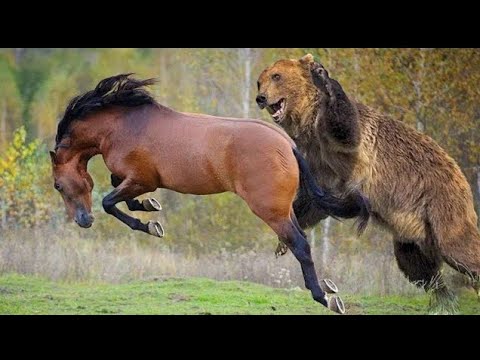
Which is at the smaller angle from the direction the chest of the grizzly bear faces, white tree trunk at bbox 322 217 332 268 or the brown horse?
the brown horse

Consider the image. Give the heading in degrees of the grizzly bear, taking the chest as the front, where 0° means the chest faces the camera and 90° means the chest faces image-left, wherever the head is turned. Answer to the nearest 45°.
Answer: approximately 90°

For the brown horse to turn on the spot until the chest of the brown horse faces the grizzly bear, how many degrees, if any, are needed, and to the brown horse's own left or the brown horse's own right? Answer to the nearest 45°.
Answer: approximately 180°

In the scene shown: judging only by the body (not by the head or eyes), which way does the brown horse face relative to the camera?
to the viewer's left

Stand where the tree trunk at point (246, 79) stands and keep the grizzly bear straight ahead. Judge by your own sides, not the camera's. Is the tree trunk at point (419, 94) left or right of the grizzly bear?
left

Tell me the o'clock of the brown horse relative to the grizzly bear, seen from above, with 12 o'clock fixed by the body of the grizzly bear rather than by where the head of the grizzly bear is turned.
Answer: The brown horse is roughly at 11 o'clock from the grizzly bear.

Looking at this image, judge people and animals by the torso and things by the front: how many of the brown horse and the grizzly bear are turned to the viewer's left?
2

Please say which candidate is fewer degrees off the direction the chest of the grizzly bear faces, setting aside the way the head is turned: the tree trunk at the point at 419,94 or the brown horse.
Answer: the brown horse

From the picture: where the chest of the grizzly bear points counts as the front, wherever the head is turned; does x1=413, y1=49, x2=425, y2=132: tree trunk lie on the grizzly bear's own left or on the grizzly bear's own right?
on the grizzly bear's own right

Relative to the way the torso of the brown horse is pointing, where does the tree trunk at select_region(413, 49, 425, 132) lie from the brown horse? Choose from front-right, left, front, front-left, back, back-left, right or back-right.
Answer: back-right

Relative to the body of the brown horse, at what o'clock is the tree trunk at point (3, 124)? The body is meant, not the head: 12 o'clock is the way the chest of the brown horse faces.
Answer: The tree trunk is roughly at 2 o'clock from the brown horse.
